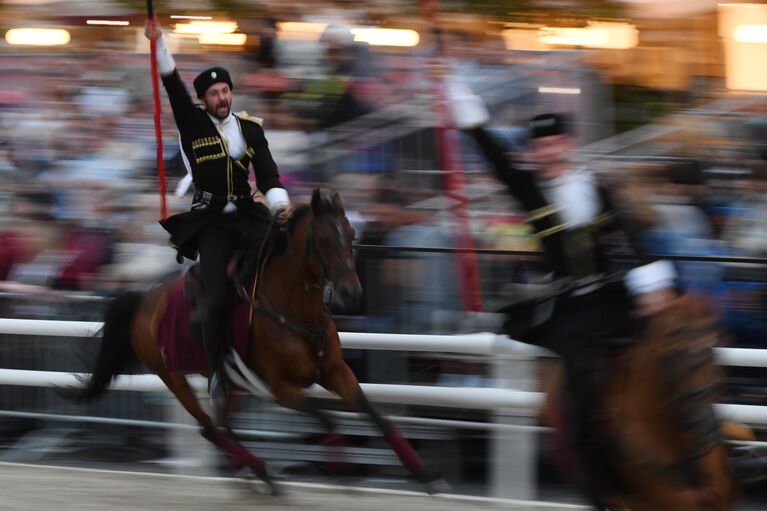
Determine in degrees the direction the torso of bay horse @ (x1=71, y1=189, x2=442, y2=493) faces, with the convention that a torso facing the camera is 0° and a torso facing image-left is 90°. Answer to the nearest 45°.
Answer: approximately 315°

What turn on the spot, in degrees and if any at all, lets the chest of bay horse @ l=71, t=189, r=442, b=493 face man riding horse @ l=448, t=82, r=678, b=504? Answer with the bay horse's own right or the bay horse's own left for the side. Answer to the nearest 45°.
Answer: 0° — it already faces them

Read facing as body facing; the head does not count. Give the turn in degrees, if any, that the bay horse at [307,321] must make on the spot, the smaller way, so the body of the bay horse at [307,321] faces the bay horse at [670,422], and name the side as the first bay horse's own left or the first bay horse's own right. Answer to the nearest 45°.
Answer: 0° — it already faces it
